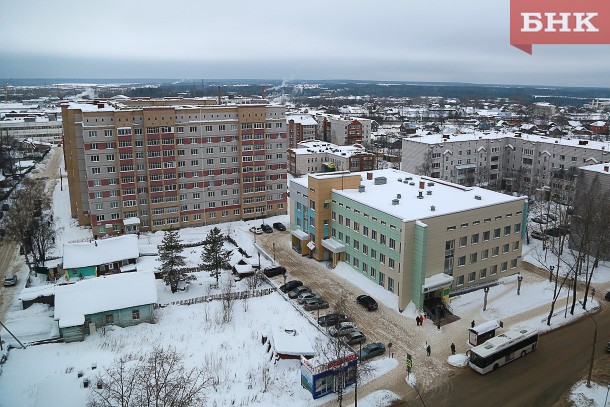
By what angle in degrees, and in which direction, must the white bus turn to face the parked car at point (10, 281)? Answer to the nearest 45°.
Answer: approximately 45° to its right

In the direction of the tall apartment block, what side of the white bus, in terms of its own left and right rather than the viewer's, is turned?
right

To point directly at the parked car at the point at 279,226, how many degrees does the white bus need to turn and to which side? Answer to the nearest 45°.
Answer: approximately 90° to its right

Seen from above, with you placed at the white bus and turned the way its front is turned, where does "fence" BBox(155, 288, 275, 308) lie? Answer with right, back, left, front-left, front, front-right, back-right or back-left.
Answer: front-right

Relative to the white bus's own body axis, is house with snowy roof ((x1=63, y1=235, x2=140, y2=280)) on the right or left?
on its right

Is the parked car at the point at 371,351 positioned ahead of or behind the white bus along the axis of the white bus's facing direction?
ahead

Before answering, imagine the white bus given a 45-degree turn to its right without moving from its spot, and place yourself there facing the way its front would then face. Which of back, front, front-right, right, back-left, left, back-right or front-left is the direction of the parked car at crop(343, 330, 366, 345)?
front

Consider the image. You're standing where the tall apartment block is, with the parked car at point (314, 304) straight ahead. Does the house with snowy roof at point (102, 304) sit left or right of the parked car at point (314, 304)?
right

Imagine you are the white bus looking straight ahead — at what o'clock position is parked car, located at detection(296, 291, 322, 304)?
The parked car is roughly at 2 o'clock from the white bus.

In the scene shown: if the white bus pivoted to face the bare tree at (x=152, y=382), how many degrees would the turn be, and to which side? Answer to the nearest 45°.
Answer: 0° — it already faces it

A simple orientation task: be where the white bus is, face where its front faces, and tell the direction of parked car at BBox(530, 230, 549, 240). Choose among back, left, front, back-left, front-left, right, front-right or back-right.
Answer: back-right

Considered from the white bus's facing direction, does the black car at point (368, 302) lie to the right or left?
on its right

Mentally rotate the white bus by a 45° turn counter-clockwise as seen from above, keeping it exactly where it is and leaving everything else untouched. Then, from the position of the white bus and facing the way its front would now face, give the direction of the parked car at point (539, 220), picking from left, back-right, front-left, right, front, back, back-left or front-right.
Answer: back

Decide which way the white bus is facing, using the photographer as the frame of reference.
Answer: facing the viewer and to the left of the viewer

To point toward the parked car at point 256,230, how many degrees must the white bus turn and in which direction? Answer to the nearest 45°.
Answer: approximately 90° to its right

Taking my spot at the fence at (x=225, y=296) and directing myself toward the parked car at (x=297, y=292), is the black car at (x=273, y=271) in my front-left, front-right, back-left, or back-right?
front-left

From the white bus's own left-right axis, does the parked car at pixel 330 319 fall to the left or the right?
on its right
